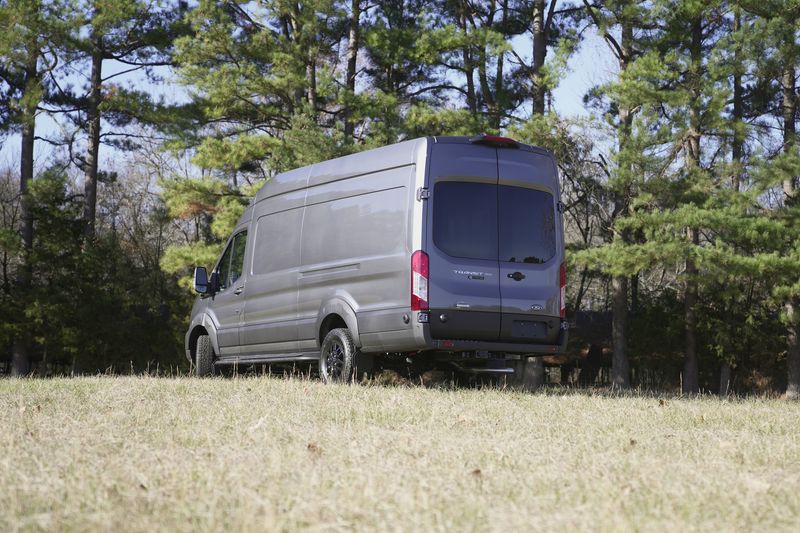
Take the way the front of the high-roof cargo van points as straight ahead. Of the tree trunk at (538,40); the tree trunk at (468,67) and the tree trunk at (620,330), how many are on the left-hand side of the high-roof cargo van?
0

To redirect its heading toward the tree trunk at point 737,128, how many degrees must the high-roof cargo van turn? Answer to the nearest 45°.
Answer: approximately 90° to its right

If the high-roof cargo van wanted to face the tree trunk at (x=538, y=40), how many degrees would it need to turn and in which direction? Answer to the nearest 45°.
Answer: approximately 45° to its right

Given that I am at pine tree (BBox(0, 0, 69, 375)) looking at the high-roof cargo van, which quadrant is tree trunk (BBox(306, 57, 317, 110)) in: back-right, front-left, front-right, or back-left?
front-left

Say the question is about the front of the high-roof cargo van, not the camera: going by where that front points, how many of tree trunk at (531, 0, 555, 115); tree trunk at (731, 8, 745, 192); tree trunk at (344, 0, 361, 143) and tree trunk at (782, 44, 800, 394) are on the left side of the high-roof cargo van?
0

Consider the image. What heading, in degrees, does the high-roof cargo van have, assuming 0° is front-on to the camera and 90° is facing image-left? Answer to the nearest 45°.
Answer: approximately 135°

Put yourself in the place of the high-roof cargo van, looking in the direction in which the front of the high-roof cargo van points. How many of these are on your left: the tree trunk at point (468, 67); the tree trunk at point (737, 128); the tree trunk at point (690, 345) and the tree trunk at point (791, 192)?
0

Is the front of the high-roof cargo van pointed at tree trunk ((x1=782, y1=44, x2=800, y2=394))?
no

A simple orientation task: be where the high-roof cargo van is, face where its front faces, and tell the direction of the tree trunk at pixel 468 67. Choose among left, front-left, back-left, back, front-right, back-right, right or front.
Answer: front-right

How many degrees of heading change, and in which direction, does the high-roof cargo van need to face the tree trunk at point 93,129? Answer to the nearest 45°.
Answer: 0° — it already faces it

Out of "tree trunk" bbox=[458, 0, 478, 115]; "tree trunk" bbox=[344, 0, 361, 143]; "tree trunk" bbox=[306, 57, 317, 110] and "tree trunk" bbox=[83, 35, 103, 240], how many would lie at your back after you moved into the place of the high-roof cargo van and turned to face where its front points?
0

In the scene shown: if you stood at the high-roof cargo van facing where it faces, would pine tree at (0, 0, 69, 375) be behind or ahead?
ahead

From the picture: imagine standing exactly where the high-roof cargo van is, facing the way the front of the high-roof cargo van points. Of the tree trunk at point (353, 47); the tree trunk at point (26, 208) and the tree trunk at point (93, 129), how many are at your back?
0

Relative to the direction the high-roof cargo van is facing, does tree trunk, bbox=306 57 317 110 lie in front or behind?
in front

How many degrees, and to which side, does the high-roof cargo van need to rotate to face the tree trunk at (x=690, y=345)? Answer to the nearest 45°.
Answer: approximately 90° to its right
